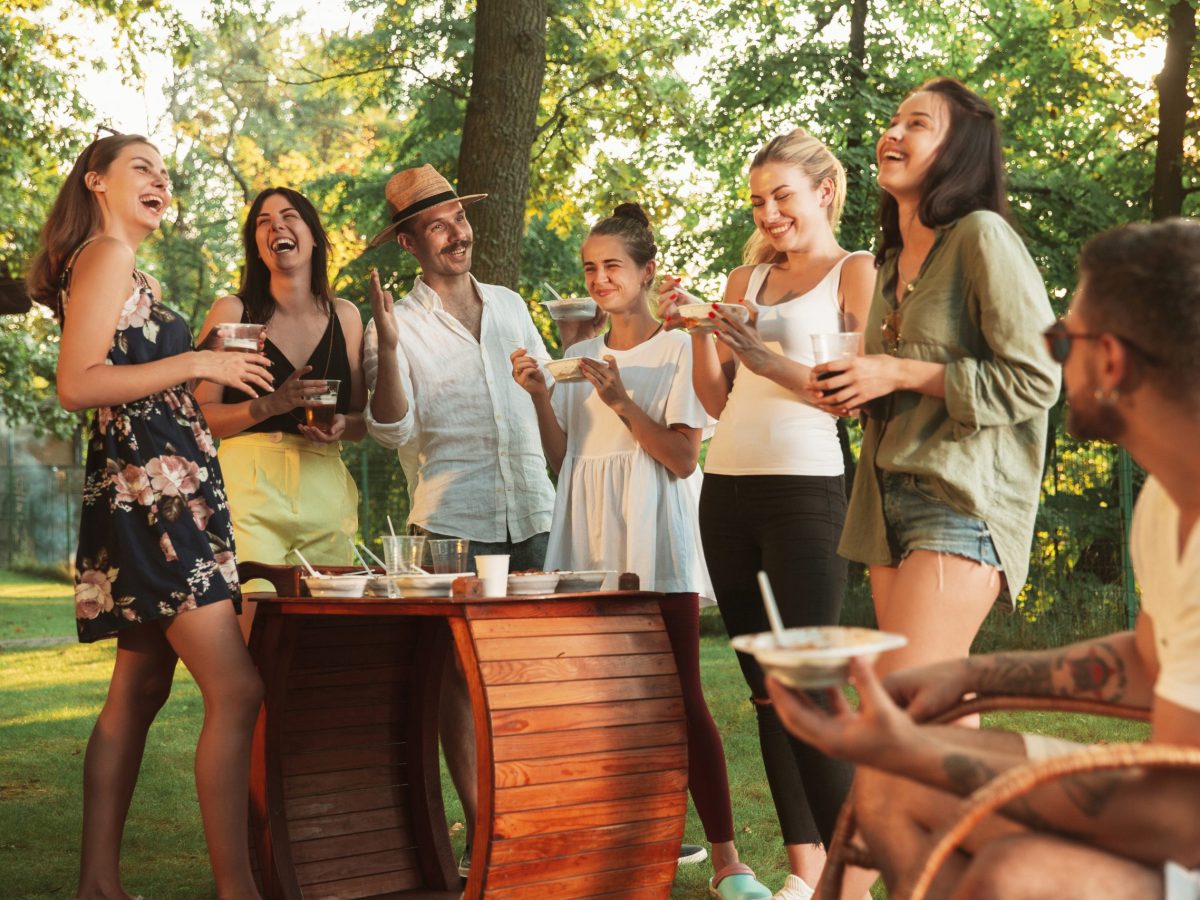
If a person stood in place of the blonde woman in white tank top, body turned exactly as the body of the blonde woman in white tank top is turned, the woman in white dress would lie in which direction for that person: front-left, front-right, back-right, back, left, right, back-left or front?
right

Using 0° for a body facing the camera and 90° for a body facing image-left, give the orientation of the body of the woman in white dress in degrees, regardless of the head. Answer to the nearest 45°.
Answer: approximately 45°

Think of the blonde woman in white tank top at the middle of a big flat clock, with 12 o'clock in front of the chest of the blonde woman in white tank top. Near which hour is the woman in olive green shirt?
The woman in olive green shirt is roughly at 10 o'clock from the blonde woman in white tank top.

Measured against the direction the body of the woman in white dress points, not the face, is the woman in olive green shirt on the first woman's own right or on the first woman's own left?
on the first woman's own left

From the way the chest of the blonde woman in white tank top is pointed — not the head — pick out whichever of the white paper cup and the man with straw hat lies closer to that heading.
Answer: the white paper cup

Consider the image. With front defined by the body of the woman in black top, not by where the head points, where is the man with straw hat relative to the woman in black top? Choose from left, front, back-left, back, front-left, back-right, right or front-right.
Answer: left

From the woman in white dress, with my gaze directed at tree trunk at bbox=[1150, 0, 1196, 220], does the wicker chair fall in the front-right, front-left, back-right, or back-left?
back-right

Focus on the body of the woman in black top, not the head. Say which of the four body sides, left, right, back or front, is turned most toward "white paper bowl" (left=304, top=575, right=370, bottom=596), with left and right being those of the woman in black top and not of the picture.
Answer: front

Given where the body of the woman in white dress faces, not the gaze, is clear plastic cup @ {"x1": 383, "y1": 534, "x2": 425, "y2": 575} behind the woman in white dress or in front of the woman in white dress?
in front
